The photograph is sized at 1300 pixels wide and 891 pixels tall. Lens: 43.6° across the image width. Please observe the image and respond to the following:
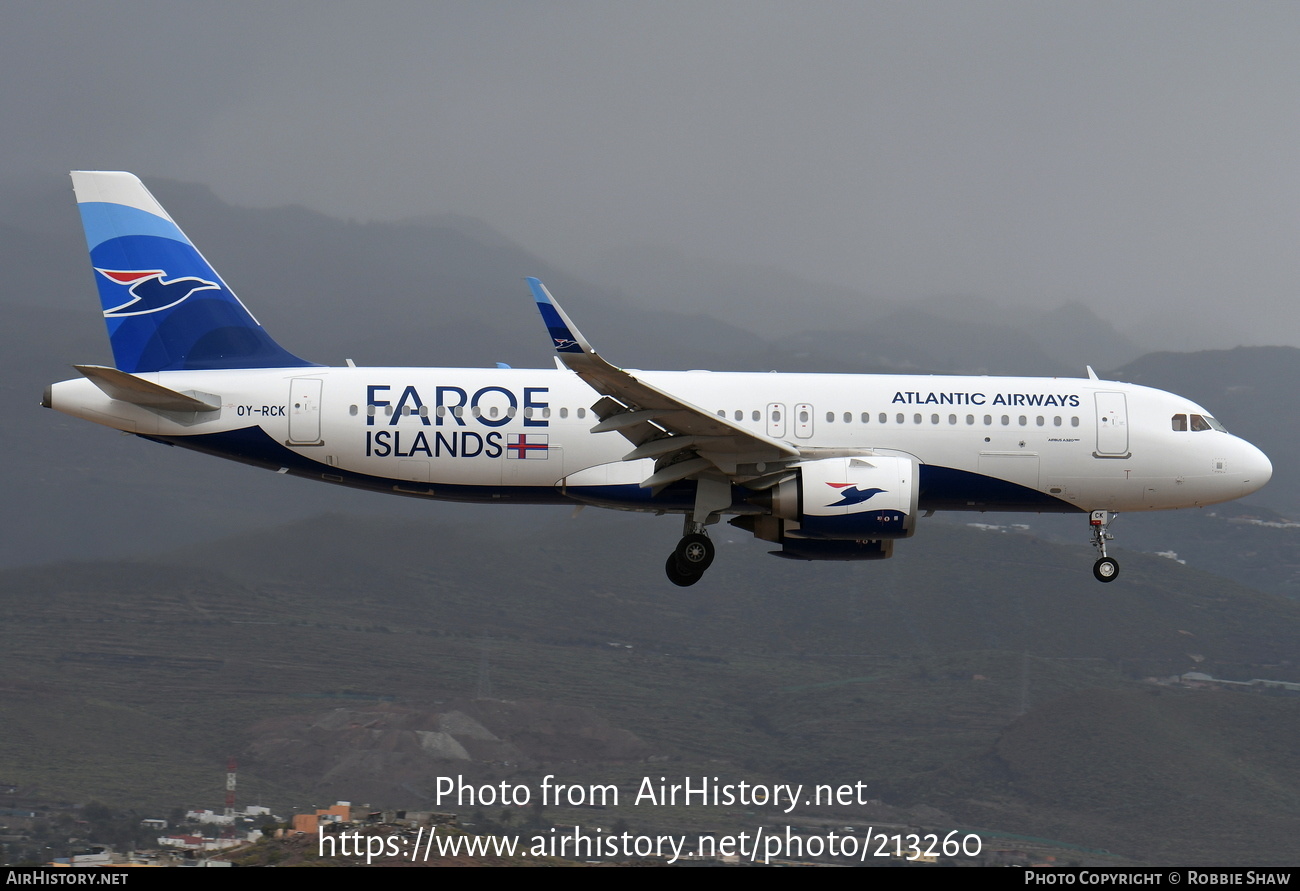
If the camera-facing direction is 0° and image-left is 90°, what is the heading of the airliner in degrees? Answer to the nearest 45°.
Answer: approximately 270°
